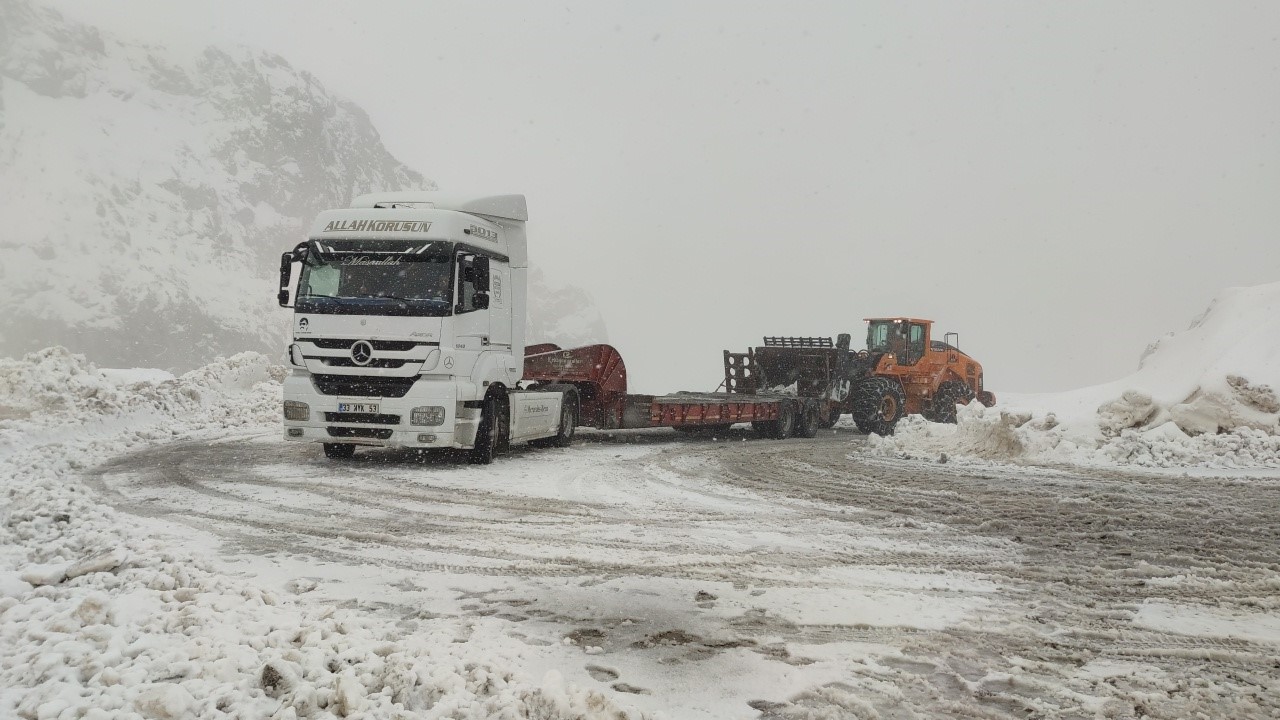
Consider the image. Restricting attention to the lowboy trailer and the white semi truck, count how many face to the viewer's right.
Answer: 0

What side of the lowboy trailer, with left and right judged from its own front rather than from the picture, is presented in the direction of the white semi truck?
front

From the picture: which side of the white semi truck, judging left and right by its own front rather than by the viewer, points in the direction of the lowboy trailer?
back

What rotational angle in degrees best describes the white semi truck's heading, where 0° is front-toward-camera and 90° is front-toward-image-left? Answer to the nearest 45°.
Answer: approximately 45°
